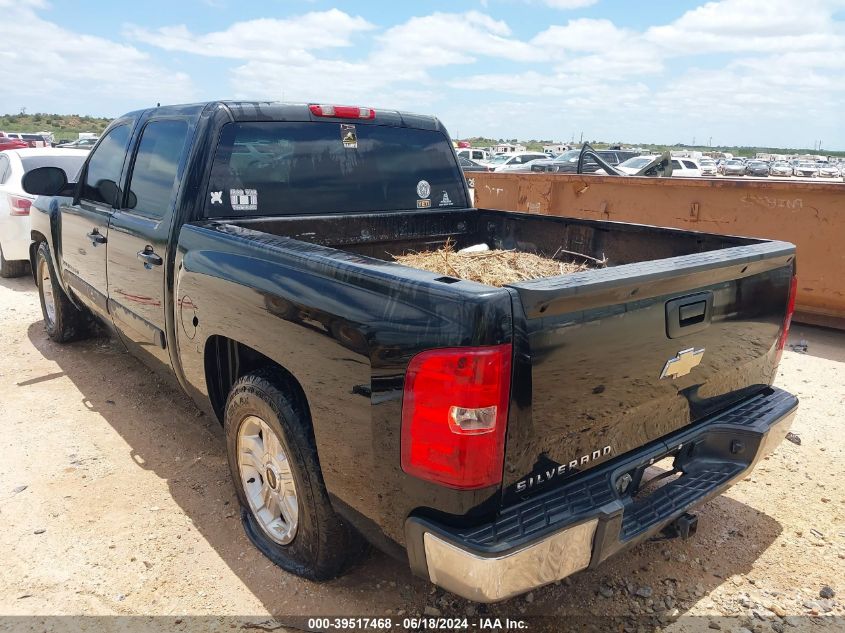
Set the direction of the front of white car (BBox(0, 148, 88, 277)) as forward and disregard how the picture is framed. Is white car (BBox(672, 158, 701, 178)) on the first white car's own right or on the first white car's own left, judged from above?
on the first white car's own right

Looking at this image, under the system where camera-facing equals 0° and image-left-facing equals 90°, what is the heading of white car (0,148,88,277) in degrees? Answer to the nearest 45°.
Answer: approximately 135°

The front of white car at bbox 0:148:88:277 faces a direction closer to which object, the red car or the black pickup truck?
the red car

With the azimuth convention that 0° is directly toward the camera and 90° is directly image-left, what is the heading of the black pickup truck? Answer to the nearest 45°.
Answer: approximately 135°

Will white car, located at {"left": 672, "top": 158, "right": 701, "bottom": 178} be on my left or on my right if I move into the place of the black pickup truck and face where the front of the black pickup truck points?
on my right

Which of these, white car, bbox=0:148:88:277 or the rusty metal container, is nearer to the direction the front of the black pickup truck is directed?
the white car

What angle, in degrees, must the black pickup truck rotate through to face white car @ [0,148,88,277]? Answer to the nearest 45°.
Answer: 0° — it already faces it

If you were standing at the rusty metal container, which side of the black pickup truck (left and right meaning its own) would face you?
right
